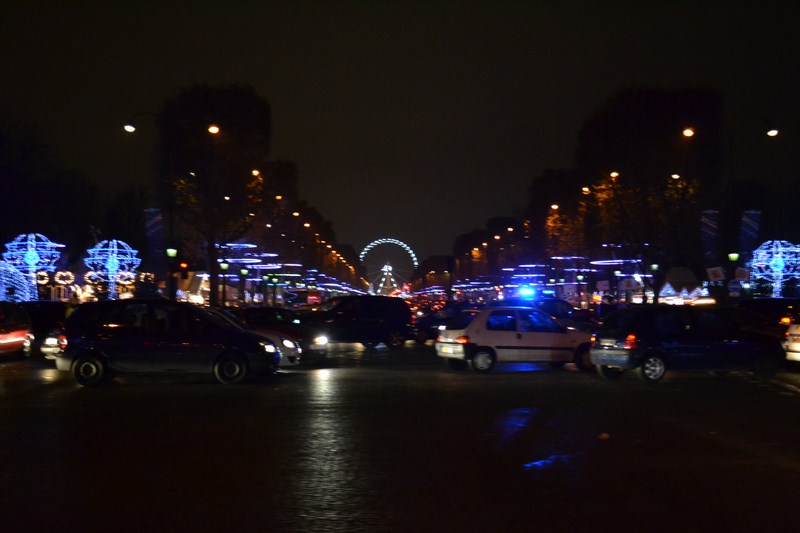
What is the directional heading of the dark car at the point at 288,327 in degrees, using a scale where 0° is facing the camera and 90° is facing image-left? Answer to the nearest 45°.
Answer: approximately 315°

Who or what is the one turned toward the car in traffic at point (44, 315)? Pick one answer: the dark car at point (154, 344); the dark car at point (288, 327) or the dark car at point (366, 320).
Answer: the dark car at point (366, 320)

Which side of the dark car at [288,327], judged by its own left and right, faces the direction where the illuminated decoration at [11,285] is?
back

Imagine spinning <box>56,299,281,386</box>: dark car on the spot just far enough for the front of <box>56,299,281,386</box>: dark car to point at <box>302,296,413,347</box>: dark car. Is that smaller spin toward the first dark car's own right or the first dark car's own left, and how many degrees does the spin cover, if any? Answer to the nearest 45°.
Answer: approximately 45° to the first dark car's own left

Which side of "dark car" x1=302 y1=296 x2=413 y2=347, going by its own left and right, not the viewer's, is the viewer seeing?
left

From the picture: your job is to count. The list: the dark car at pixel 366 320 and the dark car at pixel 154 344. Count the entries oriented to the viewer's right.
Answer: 1

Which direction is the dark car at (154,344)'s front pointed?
to the viewer's right

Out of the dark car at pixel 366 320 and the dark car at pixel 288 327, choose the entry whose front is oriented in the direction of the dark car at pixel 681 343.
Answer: the dark car at pixel 288 327

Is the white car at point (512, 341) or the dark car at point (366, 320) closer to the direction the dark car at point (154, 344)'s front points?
the white car
